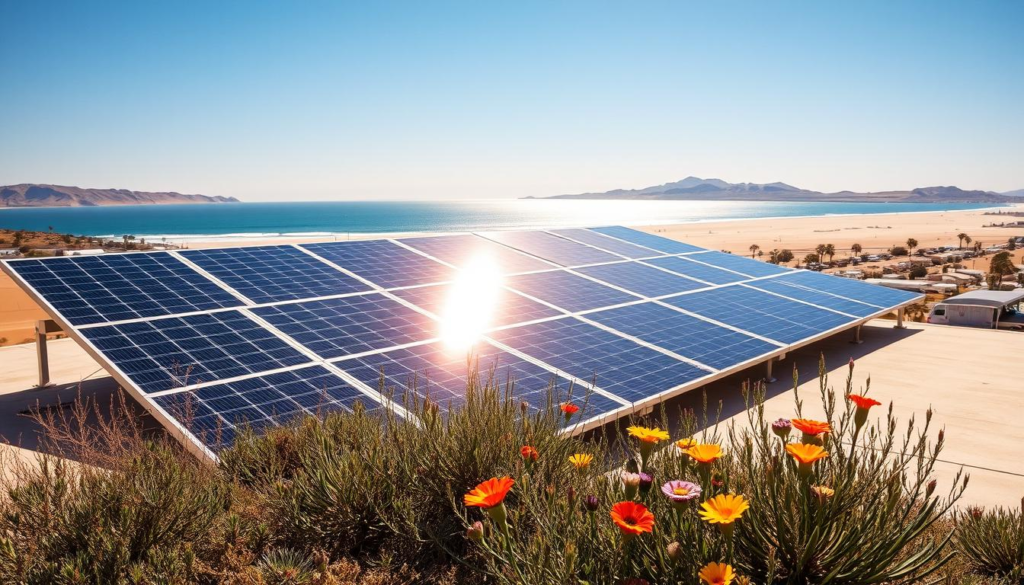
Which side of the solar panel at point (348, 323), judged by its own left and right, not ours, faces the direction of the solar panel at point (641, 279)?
left

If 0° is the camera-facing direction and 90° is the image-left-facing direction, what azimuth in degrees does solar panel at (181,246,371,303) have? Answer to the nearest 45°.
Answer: approximately 315°

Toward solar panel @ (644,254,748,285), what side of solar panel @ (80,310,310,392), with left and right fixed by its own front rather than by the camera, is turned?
left

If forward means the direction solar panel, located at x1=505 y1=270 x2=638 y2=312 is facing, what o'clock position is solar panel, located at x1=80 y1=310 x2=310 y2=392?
solar panel, located at x1=80 y1=310 x2=310 y2=392 is roughly at 3 o'clock from solar panel, located at x1=505 y1=270 x2=638 y2=312.

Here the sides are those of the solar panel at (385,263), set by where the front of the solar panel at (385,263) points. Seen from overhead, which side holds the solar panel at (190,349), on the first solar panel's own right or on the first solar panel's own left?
on the first solar panel's own right

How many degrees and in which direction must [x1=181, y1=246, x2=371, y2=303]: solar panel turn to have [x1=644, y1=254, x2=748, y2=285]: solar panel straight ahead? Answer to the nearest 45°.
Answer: approximately 45° to its left

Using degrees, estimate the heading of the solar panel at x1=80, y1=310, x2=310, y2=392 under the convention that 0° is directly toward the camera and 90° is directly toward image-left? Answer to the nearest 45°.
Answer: approximately 315°
